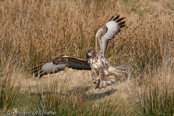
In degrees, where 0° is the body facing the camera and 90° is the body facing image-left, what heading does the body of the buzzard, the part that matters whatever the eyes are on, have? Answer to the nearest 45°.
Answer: approximately 45°
